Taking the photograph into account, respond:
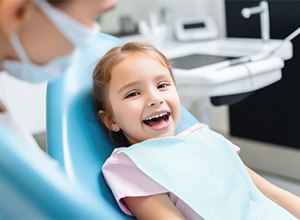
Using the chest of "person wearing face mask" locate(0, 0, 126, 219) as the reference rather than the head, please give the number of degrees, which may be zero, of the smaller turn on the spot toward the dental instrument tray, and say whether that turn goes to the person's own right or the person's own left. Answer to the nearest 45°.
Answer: approximately 45° to the person's own left

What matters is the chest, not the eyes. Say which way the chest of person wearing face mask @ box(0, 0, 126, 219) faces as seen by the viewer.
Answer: to the viewer's right

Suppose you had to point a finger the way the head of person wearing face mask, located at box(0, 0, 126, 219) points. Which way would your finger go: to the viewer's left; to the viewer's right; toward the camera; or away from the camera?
to the viewer's right
